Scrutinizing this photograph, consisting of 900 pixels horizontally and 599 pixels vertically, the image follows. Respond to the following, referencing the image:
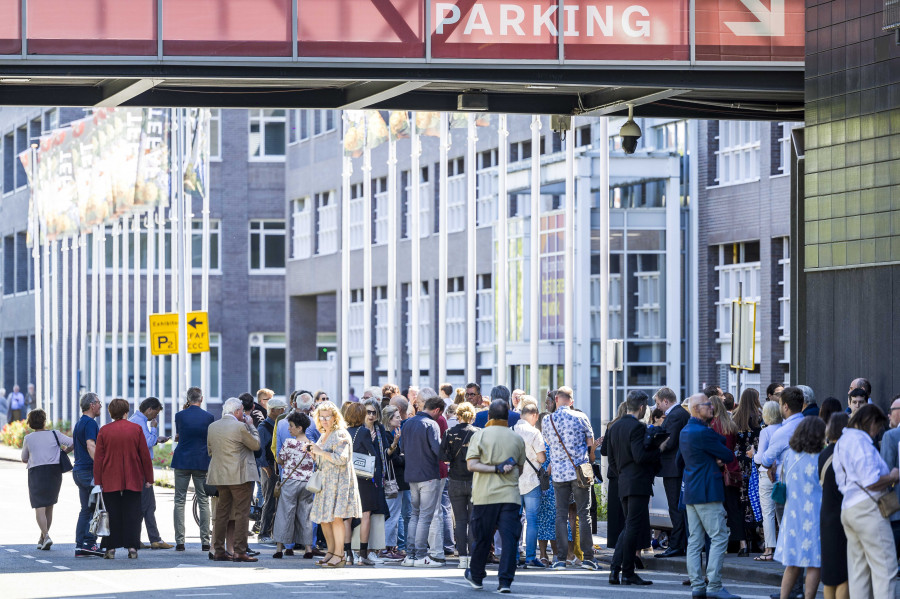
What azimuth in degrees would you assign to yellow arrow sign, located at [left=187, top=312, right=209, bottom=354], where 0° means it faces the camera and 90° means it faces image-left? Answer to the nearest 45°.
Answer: approximately 0°

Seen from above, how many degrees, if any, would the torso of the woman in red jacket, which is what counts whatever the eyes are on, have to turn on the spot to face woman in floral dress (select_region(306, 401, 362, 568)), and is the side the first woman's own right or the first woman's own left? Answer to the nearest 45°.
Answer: approximately 135° to the first woman's own right

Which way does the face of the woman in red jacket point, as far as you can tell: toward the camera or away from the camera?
away from the camera

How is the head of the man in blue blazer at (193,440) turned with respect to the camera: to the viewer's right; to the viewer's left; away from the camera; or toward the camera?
away from the camera

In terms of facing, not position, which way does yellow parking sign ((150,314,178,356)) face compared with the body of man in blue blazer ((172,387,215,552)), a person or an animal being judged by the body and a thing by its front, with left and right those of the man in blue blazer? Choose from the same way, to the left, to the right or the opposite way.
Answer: the opposite way

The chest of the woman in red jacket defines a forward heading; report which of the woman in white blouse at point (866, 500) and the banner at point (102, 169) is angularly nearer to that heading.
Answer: the banner

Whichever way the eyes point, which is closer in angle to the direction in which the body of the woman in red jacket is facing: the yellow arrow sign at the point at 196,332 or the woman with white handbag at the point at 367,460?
the yellow arrow sign

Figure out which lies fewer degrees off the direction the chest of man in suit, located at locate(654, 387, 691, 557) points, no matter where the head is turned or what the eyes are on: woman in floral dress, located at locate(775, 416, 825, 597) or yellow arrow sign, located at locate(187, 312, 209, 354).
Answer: the yellow arrow sign

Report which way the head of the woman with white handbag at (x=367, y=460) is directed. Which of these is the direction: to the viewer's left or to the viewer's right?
to the viewer's left

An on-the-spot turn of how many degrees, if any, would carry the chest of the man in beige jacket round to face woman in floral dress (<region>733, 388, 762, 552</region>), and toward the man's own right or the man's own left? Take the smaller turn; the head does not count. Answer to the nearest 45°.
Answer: approximately 45° to the man's own right

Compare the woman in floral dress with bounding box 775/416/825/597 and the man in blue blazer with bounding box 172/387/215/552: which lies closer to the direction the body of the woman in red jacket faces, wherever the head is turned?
the man in blue blazer

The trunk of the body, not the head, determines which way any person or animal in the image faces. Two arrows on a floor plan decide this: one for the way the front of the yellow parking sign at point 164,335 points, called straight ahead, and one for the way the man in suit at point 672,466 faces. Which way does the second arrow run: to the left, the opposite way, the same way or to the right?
to the right

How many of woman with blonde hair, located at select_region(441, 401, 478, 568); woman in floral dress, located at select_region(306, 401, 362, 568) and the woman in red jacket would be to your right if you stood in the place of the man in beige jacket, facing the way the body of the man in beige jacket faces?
2

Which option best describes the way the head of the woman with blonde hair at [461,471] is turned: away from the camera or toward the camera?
away from the camera

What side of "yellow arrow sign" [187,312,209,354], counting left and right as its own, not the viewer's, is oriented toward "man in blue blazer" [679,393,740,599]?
front

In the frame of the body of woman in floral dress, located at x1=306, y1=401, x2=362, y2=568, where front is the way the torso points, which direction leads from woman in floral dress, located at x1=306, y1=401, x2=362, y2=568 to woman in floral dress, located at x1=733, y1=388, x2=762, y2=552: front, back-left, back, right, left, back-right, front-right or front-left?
back-left

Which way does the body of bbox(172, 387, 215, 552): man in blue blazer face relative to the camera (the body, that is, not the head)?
away from the camera

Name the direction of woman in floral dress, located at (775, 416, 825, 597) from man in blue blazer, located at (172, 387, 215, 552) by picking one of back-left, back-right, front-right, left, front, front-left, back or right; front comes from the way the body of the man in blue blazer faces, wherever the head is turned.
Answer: back-right

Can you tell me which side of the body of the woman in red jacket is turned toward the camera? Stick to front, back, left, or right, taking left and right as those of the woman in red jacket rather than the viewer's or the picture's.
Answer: back

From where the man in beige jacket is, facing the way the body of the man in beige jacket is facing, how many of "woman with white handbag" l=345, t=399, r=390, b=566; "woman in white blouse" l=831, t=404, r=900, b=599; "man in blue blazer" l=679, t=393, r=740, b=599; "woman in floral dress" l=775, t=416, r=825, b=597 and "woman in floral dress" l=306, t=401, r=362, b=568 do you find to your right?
5
